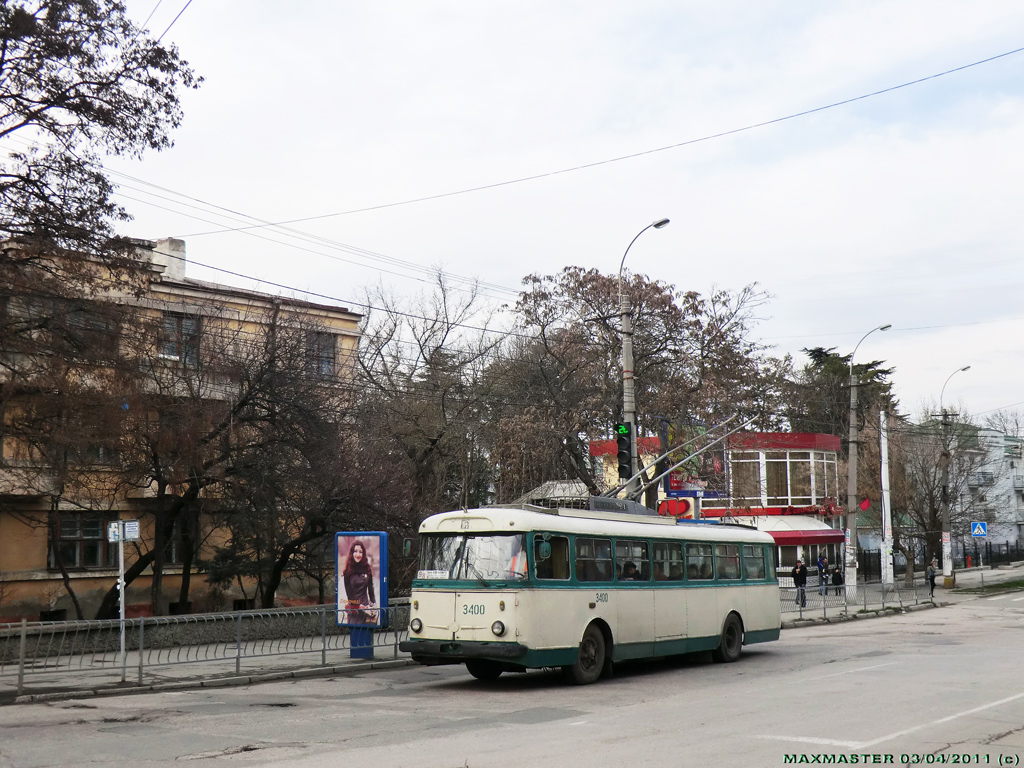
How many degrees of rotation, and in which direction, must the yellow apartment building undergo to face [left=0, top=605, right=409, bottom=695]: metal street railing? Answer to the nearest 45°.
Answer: approximately 45° to its right

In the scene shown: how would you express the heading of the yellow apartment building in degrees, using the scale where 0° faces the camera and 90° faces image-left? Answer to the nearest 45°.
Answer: approximately 315°

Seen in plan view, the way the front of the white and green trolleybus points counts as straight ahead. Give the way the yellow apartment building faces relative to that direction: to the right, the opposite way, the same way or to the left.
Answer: to the left

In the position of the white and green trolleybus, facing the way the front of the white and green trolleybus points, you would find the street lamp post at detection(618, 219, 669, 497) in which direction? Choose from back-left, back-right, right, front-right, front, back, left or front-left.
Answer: back-right

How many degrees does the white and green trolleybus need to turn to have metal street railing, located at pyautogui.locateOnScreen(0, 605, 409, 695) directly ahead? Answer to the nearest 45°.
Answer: approximately 45° to its right

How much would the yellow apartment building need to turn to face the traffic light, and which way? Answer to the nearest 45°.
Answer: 0° — it already faces it

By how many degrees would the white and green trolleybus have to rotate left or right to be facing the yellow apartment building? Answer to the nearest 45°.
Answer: approximately 90° to its right

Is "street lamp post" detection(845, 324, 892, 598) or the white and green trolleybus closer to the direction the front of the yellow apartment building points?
the white and green trolleybus
